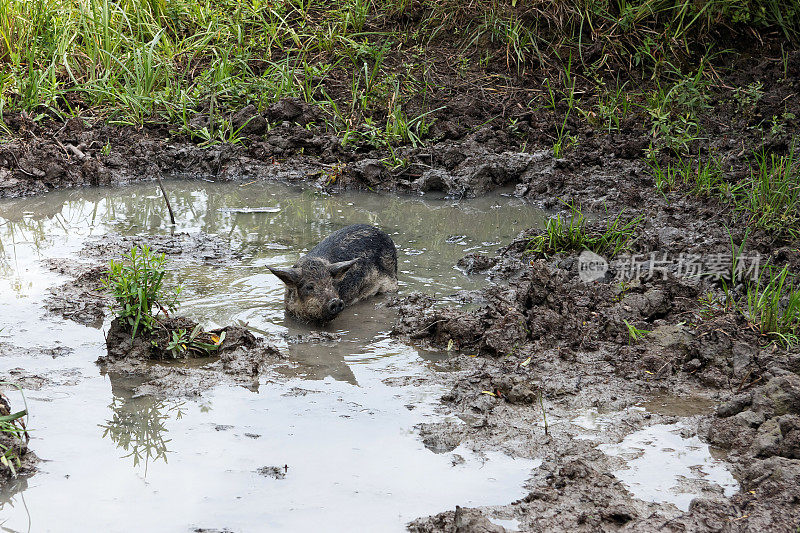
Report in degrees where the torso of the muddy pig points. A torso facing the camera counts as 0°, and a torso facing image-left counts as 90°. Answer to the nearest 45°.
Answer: approximately 45°

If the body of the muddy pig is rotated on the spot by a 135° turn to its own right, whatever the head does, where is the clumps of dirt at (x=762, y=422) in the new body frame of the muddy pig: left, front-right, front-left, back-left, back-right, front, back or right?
back-right

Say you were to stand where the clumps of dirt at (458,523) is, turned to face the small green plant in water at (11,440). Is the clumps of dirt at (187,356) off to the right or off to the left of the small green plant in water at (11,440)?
right

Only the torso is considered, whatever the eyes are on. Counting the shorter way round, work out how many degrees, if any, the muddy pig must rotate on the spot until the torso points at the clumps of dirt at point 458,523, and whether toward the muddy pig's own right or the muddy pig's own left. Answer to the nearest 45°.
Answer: approximately 45° to the muddy pig's own left

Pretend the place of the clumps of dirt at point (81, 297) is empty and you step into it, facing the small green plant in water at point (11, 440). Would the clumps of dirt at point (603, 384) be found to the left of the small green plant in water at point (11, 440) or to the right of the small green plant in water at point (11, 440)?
left

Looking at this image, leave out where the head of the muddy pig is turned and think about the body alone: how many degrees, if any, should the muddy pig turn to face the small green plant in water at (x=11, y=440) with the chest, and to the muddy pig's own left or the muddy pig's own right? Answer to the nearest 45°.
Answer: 0° — it already faces it
